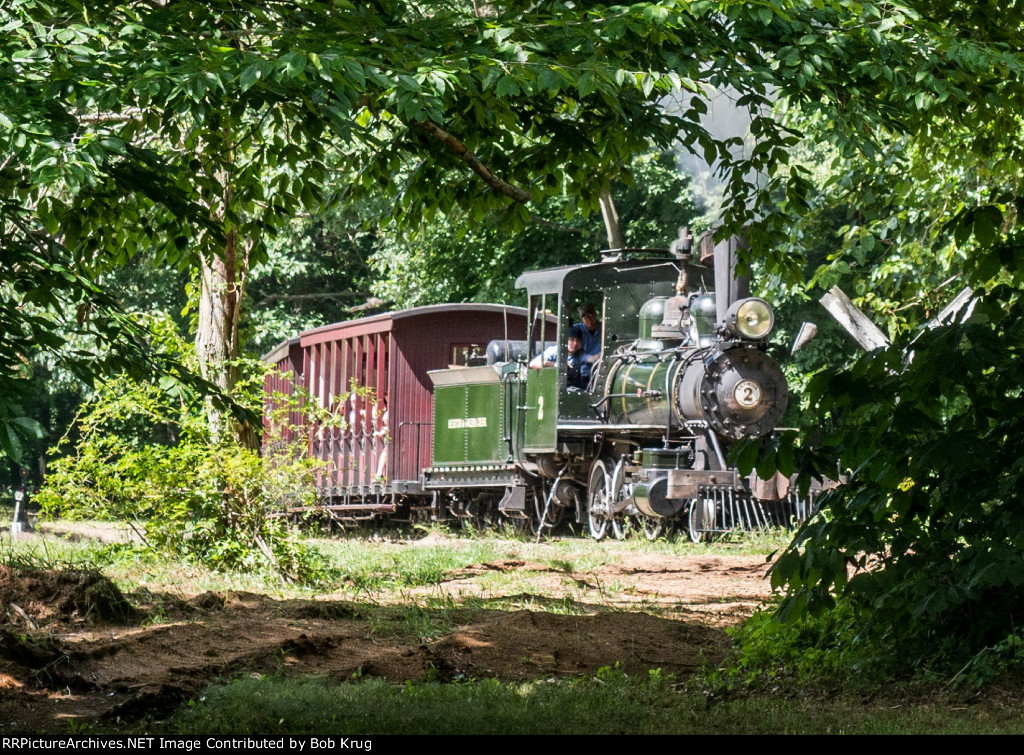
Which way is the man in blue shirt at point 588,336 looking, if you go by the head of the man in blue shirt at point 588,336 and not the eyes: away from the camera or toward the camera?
toward the camera

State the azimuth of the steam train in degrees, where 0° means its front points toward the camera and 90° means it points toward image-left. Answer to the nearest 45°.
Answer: approximately 315°

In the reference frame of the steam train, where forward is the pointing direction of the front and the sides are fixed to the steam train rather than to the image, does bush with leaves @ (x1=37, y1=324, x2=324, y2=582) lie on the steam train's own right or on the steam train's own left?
on the steam train's own right
